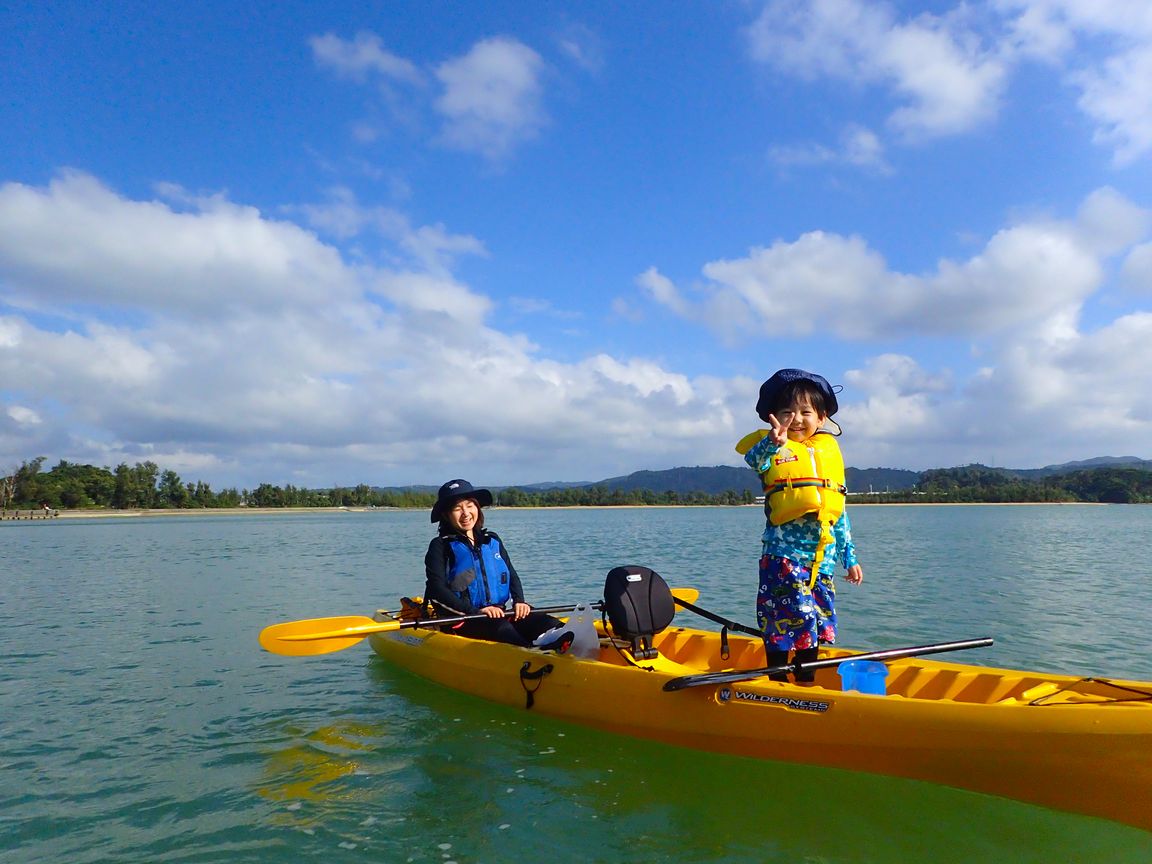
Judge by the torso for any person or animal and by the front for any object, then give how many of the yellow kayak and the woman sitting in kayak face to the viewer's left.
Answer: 0

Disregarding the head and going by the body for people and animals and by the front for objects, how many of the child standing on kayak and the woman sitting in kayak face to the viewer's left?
0

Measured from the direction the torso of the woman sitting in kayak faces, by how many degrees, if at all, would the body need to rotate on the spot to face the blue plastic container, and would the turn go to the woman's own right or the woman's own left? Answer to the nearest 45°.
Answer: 0° — they already face it

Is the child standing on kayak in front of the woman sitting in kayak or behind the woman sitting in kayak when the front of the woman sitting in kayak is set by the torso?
in front

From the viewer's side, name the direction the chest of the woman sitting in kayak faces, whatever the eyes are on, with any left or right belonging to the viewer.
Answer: facing the viewer and to the right of the viewer

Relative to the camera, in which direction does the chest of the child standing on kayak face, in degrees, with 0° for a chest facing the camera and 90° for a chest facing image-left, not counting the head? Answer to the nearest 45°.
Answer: approximately 0°

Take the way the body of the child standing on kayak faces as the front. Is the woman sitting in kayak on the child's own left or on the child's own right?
on the child's own right
